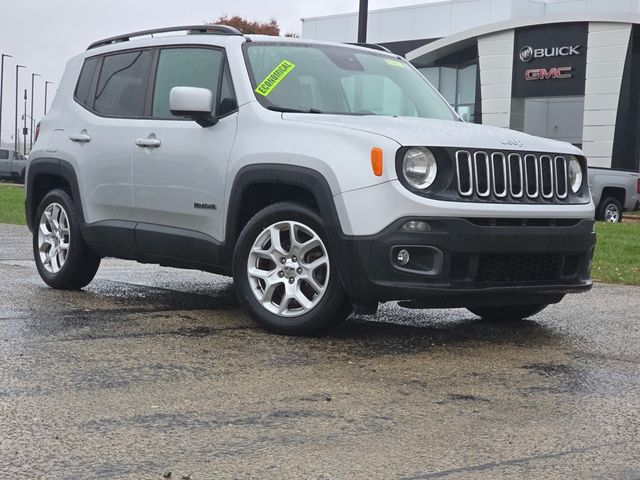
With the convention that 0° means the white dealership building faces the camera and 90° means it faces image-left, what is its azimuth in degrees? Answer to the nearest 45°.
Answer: approximately 0°

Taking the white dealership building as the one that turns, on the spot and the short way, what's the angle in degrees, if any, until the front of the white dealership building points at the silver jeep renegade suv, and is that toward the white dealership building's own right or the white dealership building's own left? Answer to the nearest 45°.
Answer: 0° — it already faces it

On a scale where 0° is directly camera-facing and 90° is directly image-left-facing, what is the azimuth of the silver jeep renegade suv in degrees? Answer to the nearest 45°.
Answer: approximately 315°

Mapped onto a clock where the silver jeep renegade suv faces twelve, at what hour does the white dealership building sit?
The white dealership building is roughly at 8 o'clock from the silver jeep renegade suv.
